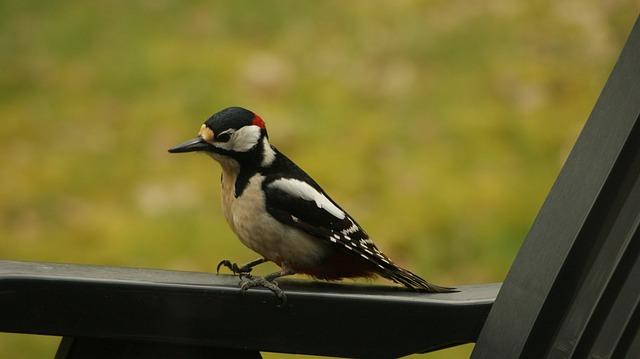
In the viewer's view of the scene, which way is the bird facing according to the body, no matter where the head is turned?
to the viewer's left
